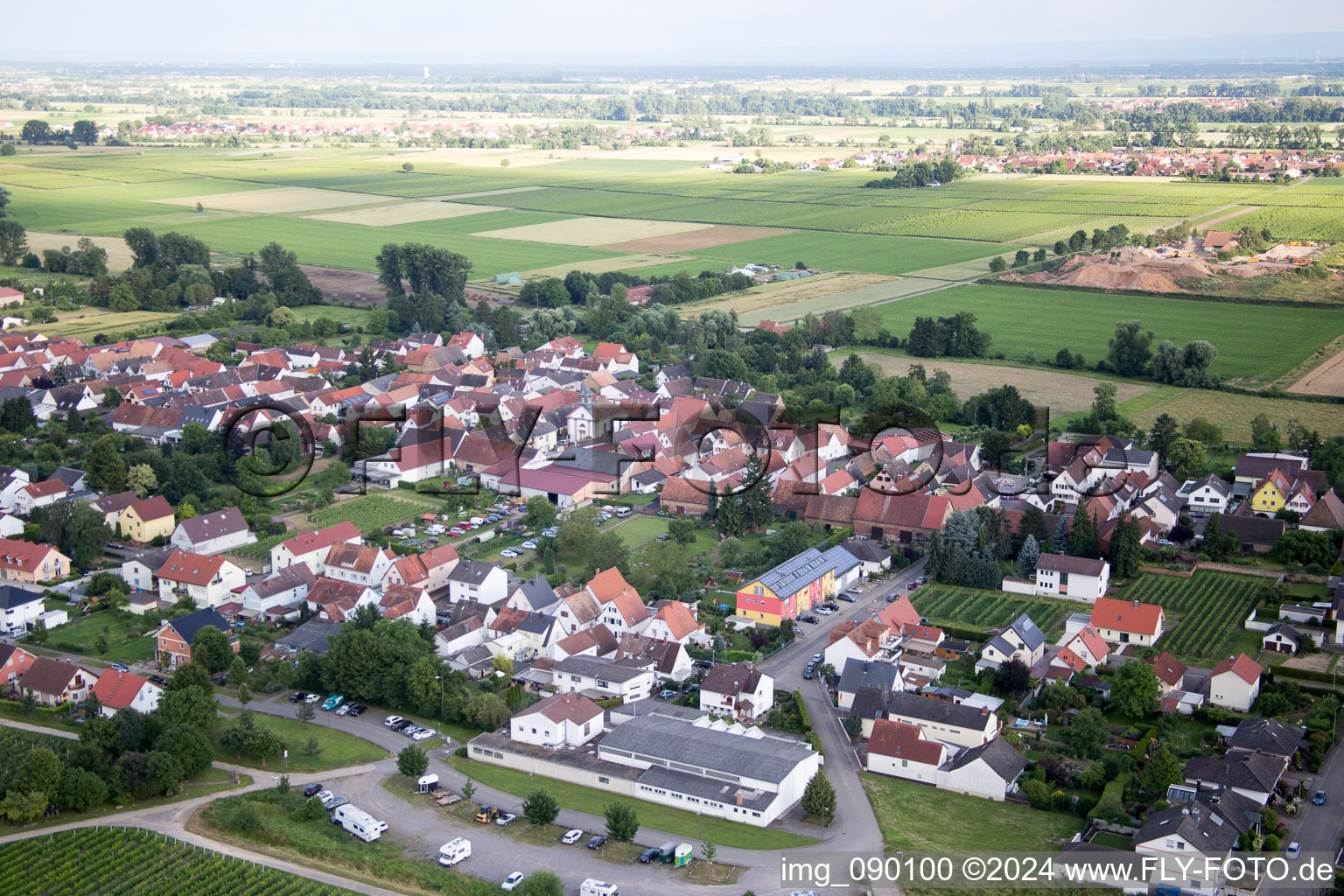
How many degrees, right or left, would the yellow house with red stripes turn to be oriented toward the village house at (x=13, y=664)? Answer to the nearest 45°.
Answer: approximately 135° to its right

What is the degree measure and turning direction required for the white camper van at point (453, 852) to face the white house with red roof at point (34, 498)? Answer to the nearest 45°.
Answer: approximately 90° to its right

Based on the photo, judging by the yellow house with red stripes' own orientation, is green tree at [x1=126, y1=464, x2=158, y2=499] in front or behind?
behind

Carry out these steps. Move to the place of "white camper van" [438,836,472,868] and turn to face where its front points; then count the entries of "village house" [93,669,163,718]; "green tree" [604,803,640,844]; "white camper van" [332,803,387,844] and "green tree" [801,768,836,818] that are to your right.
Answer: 2

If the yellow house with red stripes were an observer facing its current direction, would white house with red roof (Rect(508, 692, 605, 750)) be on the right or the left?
on its right

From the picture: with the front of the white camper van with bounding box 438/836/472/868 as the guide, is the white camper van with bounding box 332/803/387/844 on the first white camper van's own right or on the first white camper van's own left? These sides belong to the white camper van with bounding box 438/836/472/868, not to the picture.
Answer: on the first white camper van's own right

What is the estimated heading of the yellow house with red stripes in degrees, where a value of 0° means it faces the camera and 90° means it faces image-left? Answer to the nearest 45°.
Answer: approximately 315°

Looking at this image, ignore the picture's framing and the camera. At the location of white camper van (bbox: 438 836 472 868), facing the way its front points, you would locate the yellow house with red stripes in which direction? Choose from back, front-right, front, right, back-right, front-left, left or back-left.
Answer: back

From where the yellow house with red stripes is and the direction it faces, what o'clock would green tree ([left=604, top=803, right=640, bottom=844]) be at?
The green tree is roughly at 2 o'clock from the yellow house with red stripes.

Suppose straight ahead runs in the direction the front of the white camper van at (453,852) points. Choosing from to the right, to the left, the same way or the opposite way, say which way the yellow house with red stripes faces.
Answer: to the left

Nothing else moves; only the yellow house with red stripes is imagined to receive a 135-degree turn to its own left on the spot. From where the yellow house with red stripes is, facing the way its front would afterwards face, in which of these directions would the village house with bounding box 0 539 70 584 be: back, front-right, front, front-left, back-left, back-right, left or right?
left

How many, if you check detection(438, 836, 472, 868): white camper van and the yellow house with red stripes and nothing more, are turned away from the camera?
0

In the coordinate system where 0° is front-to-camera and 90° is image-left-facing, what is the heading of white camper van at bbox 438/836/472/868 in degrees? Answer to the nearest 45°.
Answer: approximately 45°

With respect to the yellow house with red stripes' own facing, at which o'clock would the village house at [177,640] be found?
The village house is roughly at 4 o'clock from the yellow house with red stripes.
